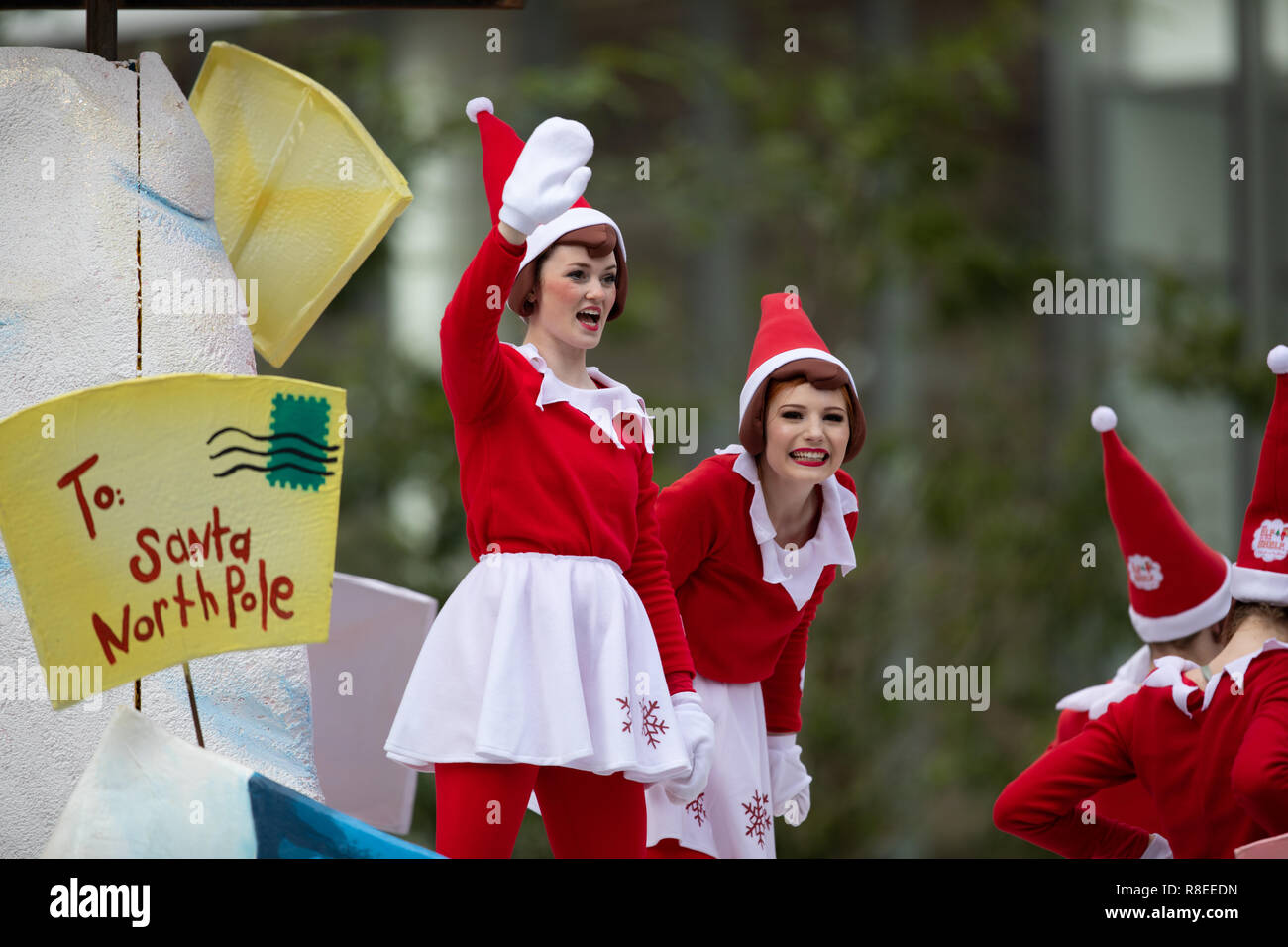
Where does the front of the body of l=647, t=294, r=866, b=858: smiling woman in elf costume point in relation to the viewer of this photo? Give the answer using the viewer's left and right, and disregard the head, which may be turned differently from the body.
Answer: facing the viewer and to the right of the viewer

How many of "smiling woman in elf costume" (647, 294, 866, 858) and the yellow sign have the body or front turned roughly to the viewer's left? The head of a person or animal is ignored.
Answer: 0

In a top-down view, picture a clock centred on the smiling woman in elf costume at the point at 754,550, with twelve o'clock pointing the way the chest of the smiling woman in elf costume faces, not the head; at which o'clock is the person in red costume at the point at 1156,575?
The person in red costume is roughly at 10 o'clock from the smiling woman in elf costume.

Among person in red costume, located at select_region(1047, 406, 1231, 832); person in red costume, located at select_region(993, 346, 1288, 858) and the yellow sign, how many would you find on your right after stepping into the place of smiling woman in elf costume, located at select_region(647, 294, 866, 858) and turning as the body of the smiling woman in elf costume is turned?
1

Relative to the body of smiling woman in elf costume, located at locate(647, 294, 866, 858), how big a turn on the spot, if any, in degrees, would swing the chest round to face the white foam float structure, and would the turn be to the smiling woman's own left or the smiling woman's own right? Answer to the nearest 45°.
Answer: approximately 135° to the smiling woman's own right

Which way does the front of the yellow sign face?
toward the camera

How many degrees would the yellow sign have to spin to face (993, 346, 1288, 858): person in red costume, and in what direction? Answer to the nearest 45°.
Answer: approximately 90° to its left

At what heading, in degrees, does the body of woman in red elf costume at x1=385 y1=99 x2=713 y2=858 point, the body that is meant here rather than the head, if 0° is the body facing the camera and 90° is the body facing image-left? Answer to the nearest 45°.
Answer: approximately 315°

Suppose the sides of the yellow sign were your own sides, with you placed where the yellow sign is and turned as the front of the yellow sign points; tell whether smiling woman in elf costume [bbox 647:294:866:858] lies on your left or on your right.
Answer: on your left

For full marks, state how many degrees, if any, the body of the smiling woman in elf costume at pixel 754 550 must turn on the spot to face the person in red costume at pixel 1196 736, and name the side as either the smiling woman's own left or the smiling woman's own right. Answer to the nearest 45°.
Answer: approximately 45° to the smiling woman's own left

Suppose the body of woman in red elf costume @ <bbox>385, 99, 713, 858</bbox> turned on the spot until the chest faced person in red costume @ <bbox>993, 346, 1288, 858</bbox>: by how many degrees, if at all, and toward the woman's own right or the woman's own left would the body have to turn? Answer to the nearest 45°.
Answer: approximately 45° to the woman's own left

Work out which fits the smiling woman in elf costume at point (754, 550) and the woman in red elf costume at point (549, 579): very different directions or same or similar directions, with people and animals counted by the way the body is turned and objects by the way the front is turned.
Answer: same or similar directions
